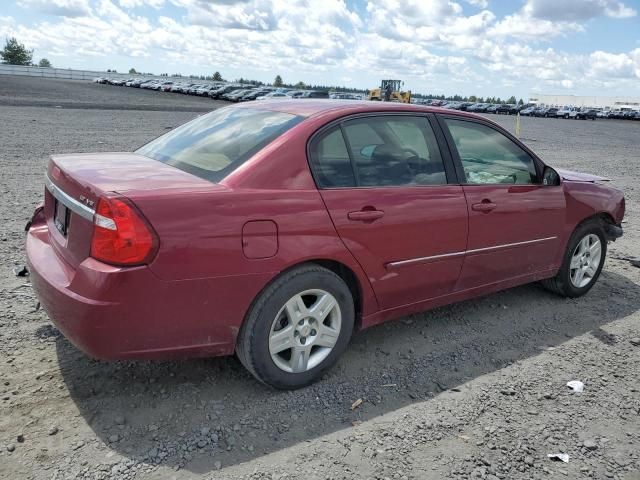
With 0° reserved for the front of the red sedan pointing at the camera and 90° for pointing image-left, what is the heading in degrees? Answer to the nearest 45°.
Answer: approximately 225°
